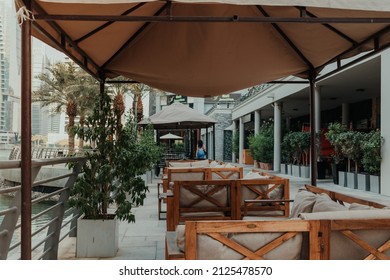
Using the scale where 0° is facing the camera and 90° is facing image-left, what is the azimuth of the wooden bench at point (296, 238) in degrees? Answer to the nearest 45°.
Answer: approximately 180°

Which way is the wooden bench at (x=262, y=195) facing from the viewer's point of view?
away from the camera

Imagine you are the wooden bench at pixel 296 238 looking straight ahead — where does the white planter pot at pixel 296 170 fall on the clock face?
The white planter pot is roughly at 12 o'clock from the wooden bench.

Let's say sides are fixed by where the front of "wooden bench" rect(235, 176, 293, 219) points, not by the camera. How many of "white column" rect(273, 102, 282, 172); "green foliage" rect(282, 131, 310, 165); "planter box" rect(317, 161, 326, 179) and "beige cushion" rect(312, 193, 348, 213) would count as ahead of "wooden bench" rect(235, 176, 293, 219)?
3

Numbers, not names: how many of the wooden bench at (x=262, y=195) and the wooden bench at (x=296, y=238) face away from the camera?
2

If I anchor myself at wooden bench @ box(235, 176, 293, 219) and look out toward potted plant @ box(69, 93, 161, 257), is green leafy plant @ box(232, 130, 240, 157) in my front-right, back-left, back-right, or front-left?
back-right

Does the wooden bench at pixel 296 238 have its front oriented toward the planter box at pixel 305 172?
yes

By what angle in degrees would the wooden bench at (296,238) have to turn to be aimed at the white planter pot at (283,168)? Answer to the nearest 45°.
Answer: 0° — it already faces it

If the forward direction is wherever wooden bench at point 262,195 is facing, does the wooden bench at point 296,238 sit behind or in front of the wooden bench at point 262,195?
behind

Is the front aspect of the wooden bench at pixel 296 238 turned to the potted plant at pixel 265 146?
yes
